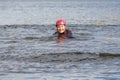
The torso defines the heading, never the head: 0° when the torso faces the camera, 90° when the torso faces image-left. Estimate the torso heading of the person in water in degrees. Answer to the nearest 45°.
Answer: approximately 0°
